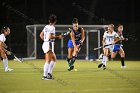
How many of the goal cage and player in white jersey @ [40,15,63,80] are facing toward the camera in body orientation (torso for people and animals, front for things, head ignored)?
1

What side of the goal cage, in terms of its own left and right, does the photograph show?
front

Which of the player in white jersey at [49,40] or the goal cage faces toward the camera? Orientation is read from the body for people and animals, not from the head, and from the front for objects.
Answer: the goal cage

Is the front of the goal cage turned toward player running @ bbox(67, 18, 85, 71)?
yes

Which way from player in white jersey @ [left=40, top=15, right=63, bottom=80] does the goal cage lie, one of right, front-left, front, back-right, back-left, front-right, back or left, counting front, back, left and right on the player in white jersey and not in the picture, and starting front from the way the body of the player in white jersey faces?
front-left

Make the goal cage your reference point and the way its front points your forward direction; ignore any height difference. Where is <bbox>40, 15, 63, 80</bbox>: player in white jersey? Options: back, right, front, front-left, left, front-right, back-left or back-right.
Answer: front

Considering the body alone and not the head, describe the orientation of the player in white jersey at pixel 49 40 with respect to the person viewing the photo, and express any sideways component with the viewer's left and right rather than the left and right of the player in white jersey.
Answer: facing away from the viewer and to the right of the viewer
